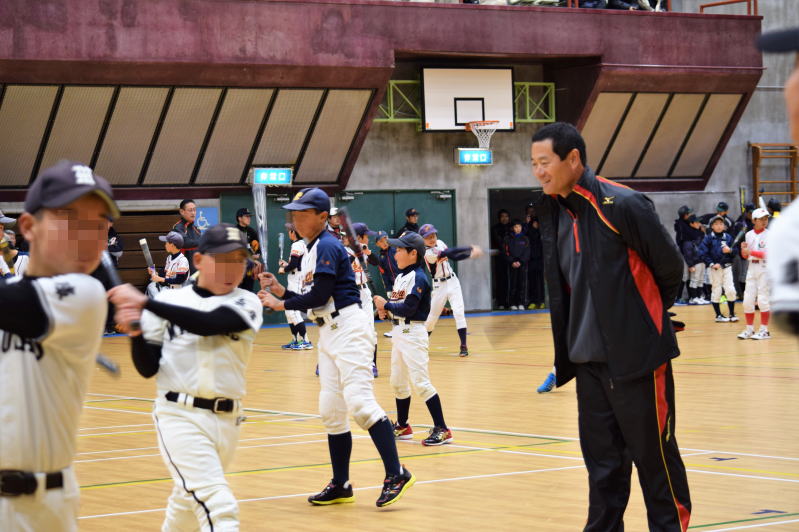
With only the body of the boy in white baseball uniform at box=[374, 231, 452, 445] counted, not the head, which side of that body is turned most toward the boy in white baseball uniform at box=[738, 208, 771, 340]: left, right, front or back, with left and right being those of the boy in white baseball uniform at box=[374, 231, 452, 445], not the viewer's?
back

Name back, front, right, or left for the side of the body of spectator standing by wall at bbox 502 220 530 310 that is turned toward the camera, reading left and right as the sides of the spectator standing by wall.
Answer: front

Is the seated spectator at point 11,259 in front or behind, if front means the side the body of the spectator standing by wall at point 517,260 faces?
in front

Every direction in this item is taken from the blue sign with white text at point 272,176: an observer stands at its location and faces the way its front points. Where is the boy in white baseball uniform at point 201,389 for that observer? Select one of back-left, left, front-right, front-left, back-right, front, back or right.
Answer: front

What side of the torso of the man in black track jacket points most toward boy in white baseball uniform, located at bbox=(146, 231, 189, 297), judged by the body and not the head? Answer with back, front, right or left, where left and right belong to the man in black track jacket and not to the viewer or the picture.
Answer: right

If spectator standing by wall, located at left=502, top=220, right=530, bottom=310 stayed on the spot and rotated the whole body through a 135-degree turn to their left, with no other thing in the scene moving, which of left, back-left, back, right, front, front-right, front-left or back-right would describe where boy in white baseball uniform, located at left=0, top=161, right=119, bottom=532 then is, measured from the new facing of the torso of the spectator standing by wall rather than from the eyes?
back-right

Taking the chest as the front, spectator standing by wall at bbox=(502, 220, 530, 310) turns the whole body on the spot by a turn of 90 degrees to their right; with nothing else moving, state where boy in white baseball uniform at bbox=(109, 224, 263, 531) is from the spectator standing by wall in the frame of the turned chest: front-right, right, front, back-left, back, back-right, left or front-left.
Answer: left

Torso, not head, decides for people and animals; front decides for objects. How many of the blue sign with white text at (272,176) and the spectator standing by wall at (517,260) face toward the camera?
2

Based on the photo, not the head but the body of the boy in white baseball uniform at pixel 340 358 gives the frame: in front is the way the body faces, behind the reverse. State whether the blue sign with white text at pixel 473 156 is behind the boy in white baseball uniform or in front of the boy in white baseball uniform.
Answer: behind

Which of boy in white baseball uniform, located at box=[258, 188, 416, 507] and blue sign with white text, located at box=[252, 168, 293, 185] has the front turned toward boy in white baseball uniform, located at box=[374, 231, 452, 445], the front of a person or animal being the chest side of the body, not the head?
the blue sign with white text

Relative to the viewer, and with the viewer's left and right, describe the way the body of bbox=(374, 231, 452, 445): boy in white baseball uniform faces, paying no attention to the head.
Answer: facing the viewer and to the left of the viewer

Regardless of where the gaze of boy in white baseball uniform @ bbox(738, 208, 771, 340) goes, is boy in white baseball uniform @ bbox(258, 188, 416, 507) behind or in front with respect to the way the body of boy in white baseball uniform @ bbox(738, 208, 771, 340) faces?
in front

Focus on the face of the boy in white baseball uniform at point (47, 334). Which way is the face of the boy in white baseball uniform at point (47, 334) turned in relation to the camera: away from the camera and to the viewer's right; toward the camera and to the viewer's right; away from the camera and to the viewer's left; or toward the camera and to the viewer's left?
toward the camera and to the viewer's right

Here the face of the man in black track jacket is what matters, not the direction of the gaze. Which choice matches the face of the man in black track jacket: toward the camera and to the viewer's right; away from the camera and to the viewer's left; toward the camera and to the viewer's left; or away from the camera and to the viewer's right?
toward the camera and to the viewer's left

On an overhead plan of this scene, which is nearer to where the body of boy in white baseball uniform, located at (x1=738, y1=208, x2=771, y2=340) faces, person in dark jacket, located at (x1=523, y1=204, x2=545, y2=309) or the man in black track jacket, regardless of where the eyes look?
the man in black track jacket
